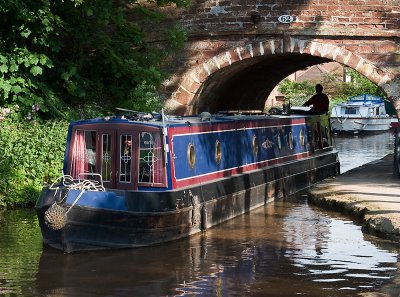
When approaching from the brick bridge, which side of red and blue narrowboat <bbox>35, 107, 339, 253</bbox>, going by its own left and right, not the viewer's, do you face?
back

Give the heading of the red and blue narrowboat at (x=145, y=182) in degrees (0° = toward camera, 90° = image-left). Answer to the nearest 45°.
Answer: approximately 45°

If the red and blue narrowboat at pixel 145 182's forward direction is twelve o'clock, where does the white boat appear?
The white boat is roughly at 5 o'clock from the red and blue narrowboat.
